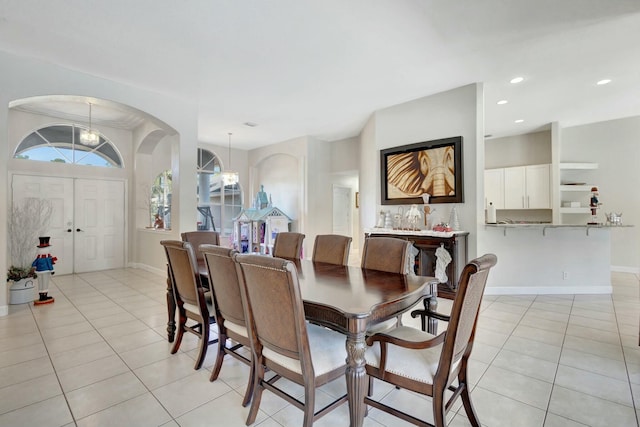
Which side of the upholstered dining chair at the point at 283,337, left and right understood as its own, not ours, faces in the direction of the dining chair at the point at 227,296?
left

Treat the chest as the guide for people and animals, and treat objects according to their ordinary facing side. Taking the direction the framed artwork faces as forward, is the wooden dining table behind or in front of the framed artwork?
in front

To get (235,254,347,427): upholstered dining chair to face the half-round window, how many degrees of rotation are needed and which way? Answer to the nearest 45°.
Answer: approximately 90° to its left

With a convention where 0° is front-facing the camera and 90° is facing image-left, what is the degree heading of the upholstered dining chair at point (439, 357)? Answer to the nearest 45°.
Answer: approximately 135°

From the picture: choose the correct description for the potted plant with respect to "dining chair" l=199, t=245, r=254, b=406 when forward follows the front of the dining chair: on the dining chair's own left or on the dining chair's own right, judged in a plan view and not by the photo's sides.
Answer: on the dining chair's own left

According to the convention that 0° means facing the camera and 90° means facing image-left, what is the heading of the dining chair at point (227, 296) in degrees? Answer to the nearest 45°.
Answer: approximately 225°

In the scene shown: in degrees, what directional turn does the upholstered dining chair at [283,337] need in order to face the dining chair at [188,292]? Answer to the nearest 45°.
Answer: approximately 90° to its left

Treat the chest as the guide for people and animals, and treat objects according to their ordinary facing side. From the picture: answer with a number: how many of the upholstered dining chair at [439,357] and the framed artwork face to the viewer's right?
0

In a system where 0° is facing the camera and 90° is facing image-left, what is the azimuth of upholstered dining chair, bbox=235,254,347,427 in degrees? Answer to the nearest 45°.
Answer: approximately 225°

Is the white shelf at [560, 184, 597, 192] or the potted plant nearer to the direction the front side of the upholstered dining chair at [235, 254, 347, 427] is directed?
the white shelf

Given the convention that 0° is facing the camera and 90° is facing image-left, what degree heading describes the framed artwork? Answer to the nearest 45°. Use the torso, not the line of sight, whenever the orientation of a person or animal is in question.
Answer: approximately 45°

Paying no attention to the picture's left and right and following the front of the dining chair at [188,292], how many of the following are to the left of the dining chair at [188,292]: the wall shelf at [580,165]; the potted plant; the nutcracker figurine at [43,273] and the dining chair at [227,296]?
2

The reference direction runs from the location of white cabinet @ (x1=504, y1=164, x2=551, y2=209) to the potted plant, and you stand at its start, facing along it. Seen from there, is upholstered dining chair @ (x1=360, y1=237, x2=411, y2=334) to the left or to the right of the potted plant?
left
